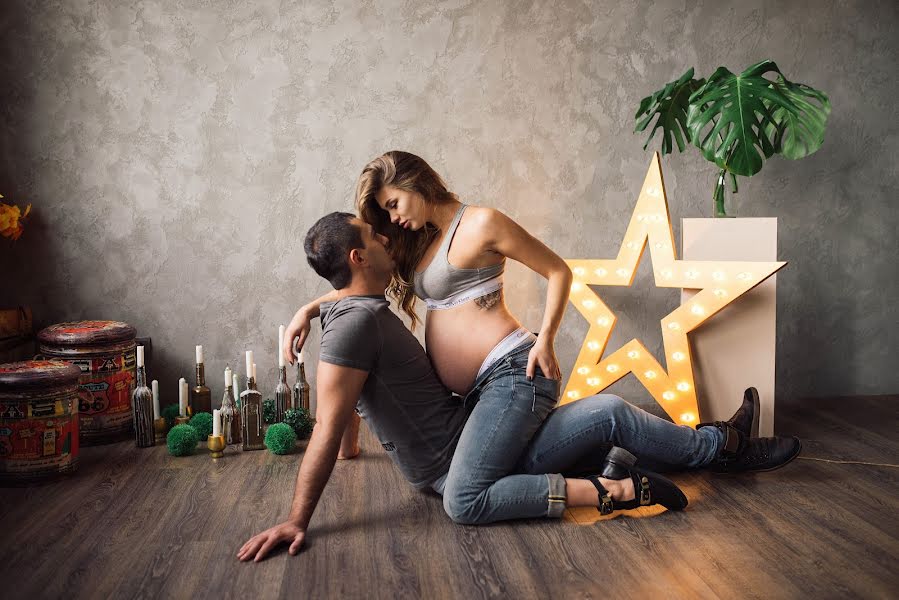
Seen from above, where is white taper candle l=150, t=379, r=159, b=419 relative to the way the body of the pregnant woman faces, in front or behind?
in front

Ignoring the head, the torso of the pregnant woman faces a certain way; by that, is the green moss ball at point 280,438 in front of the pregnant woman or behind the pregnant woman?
in front

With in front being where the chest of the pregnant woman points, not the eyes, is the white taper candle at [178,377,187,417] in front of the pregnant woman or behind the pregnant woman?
in front

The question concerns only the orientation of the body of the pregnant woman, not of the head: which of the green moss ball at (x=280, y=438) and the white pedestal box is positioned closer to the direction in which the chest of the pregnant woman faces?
the green moss ball

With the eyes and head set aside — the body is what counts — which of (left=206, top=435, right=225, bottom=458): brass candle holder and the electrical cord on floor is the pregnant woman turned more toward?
the brass candle holder

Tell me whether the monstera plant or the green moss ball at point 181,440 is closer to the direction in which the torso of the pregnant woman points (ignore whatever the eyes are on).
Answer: the green moss ball

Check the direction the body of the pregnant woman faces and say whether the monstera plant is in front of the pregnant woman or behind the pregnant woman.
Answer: behind

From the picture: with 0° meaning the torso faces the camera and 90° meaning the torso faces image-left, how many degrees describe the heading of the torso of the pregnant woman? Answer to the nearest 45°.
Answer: approximately 90°

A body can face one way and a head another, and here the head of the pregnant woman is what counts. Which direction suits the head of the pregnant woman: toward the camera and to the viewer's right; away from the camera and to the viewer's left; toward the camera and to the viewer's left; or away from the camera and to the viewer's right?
toward the camera and to the viewer's left
